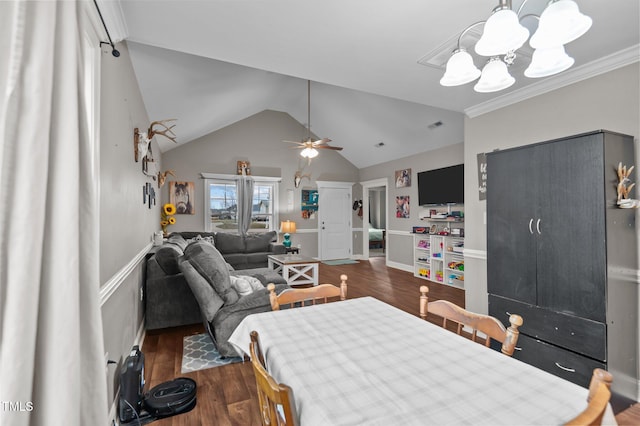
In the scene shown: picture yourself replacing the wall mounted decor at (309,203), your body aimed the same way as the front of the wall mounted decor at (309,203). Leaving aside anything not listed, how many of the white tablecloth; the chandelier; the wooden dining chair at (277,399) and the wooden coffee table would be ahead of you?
4

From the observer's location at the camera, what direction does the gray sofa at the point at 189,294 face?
facing to the right of the viewer

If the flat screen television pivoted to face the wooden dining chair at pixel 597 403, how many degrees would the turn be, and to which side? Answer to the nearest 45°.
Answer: approximately 45° to its left

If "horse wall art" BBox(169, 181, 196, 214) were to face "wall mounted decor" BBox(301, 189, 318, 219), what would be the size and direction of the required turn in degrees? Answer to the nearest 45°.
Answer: approximately 90° to its left

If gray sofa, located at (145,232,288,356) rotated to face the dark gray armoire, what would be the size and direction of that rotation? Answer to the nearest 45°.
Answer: approximately 45° to its right

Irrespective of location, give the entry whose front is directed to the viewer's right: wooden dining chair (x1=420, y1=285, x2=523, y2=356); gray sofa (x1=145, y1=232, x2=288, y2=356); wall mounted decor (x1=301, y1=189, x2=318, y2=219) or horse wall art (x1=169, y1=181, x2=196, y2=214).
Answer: the gray sofa

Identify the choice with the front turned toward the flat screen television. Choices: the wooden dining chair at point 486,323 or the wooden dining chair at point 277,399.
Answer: the wooden dining chair at point 277,399

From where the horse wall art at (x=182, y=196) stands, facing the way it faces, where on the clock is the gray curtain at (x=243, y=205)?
The gray curtain is roughly at 9 o'clock from the horse wall art.

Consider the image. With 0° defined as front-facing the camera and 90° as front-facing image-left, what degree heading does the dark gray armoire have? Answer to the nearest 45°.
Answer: approximately 45°

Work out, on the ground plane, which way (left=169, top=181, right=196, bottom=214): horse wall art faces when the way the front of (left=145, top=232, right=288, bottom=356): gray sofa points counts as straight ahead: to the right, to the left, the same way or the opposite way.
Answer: to the right

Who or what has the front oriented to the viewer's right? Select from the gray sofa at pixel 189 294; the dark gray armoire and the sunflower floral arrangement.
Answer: the gray sofa

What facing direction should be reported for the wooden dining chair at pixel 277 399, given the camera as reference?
facing away from the viewer and to the right of the viewer

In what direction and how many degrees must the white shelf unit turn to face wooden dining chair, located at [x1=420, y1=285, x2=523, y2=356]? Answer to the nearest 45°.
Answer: approximately 45° to its left
